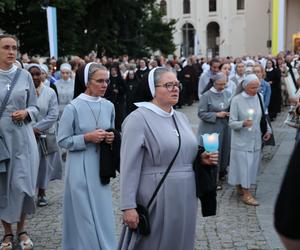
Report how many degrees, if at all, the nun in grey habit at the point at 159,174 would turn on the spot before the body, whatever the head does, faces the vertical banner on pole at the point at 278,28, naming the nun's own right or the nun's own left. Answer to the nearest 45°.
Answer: approximately 135° to the nun's own left

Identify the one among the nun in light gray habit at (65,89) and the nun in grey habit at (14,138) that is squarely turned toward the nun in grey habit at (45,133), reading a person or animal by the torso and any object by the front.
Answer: the nun in light gray habit

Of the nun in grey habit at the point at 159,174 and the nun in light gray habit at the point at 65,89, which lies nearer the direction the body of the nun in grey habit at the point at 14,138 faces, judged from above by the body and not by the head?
the nun in grey habit

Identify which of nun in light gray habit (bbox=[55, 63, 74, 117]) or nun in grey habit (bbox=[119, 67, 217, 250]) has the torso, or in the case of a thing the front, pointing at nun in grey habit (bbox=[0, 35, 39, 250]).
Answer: the nun in light gray habit

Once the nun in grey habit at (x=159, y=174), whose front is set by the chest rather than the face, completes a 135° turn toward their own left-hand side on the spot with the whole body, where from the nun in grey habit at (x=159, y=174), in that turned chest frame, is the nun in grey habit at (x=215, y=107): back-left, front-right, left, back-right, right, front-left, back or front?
front

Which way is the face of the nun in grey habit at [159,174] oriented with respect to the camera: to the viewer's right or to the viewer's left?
to the viewer's right

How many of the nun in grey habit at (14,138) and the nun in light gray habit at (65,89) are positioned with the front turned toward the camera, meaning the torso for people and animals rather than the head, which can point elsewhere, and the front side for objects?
2

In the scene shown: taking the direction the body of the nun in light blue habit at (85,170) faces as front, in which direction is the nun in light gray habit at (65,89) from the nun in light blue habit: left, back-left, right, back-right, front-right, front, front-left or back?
back-left

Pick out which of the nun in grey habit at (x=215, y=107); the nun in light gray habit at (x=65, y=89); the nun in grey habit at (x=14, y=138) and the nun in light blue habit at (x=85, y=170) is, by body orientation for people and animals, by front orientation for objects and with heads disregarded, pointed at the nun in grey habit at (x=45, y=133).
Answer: the nun in light gray habit

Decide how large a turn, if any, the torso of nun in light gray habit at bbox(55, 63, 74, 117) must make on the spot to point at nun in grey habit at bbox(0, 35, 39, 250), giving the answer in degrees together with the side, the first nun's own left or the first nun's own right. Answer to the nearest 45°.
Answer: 0° — they already face them

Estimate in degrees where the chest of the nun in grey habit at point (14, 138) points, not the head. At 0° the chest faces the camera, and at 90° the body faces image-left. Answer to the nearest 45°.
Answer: approximately 0°

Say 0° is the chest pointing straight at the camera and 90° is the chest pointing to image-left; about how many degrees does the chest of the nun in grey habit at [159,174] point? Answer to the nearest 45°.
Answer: approximately 315°
